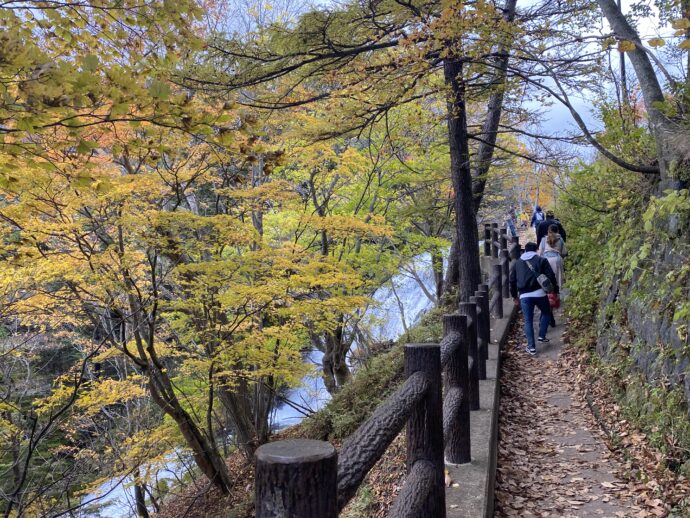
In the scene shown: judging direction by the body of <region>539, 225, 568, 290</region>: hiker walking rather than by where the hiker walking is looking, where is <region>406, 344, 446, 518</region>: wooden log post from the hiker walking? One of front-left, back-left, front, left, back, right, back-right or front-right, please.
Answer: back

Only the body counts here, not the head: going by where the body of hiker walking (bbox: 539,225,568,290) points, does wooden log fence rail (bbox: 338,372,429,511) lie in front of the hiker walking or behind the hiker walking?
behind

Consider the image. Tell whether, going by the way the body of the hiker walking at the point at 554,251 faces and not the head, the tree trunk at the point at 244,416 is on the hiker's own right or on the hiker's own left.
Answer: on the hiker's own left

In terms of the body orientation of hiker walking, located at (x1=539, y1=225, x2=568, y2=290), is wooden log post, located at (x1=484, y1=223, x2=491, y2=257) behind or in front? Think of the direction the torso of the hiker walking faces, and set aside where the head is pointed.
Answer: in front

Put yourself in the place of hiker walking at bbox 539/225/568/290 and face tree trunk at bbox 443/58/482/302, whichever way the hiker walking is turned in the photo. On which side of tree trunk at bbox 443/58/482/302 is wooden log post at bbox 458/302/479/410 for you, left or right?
left

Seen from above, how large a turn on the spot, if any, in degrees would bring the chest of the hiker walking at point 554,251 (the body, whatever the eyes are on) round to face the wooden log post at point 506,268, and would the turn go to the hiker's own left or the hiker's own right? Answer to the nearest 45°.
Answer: approximately 45° to the hiker's own left

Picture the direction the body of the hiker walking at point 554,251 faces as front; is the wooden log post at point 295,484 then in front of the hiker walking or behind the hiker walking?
behind

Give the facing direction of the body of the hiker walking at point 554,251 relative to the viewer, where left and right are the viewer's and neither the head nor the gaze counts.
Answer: facing away from the viewer

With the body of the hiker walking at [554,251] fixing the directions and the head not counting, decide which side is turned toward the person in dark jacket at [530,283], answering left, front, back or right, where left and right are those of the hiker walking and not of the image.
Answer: back

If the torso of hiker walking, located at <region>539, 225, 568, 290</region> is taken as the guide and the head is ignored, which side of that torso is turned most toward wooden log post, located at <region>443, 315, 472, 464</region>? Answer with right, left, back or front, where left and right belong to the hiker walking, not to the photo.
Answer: back

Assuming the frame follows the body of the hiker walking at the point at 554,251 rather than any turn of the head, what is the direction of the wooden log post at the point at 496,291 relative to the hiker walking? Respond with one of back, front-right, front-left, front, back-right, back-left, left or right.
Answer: back-left

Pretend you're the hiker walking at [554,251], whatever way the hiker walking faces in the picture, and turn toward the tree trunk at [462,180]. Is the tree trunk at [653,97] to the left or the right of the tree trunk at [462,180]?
left

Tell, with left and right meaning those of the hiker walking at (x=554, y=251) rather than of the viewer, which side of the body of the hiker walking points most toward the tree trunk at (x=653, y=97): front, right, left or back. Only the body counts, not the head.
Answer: back

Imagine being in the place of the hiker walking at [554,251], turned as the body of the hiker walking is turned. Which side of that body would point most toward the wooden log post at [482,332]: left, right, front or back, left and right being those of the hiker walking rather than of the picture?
back
